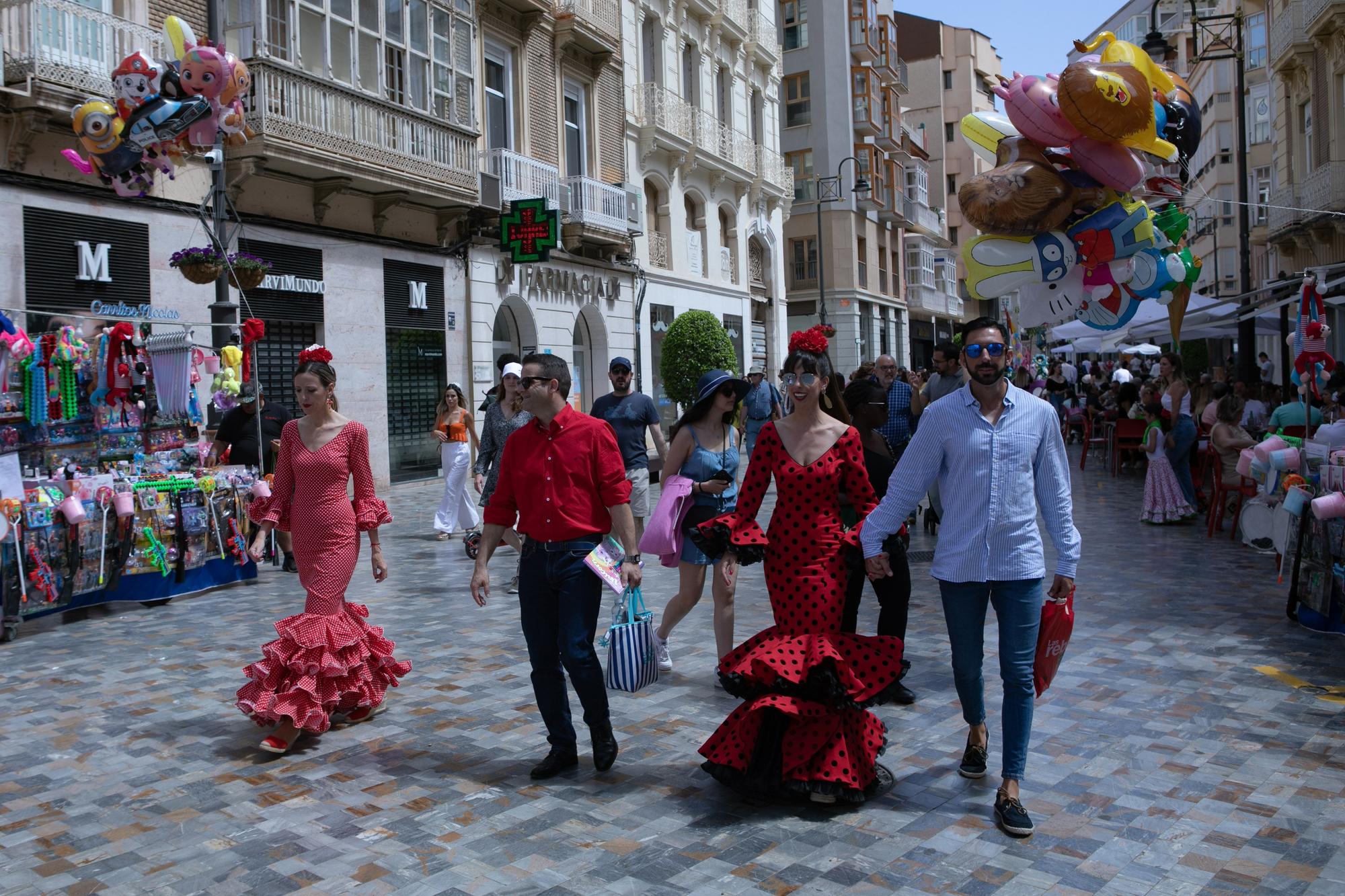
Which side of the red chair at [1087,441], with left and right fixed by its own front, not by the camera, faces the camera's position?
right

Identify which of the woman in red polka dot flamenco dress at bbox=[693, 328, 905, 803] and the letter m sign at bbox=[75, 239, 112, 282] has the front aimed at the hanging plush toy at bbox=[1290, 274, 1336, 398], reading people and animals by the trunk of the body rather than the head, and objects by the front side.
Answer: the letter m sign

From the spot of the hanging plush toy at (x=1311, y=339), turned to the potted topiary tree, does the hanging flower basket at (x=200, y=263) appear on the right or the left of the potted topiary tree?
left

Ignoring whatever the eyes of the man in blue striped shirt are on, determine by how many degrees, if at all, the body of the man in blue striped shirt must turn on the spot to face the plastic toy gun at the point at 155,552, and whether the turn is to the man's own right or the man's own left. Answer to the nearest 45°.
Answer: approximately 135° to the man's own right

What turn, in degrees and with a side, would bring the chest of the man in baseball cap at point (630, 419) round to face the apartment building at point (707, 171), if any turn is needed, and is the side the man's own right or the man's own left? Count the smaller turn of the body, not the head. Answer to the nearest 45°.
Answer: approximately 180°

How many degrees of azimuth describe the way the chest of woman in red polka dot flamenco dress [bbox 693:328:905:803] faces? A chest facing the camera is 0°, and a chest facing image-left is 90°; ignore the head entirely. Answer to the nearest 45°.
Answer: approximately 0°
